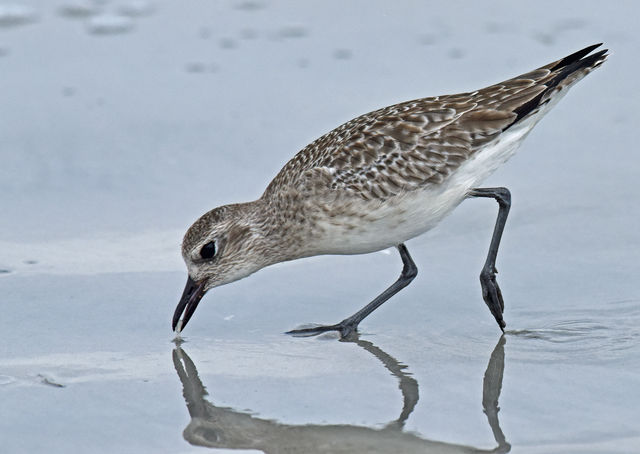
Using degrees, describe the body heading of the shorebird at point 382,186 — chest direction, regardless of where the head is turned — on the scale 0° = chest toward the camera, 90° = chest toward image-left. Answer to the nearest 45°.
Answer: approximately 90°
